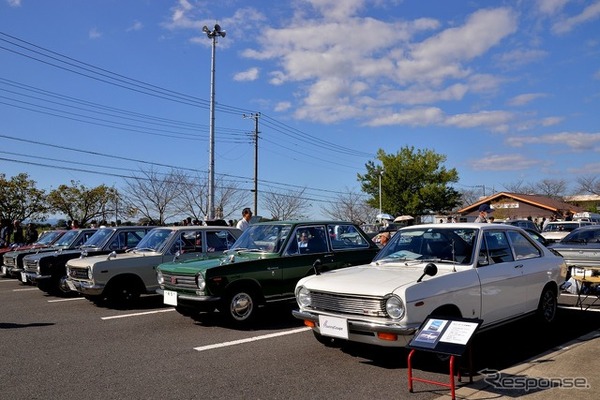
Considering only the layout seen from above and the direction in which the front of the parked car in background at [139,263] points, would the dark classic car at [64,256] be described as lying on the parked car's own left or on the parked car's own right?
on the parked car's own right

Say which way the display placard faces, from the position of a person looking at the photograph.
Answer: facing the viewer and to the left of the viewer

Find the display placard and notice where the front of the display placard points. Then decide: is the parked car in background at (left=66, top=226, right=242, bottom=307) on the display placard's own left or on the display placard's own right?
on the display placard's own right

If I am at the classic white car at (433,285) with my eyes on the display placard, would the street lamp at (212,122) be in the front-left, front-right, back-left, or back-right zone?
back-right

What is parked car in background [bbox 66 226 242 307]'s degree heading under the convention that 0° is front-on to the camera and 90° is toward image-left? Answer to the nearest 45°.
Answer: approximately 45°

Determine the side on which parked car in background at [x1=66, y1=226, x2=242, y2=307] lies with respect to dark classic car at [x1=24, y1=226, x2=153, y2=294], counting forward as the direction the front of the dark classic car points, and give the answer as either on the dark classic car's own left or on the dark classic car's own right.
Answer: on the dark classic car's own left

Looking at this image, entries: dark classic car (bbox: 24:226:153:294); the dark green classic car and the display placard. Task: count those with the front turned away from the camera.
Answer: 0

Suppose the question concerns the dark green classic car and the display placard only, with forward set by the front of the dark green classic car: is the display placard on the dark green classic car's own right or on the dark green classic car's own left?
on the dark green classic car's own left

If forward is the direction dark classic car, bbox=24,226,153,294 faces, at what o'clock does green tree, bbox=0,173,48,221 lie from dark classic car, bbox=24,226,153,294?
The green tree is roughly at 4 o'clock from the dark classic car.

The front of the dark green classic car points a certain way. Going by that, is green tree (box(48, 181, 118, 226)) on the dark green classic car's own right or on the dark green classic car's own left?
on the dark green classic car's own right

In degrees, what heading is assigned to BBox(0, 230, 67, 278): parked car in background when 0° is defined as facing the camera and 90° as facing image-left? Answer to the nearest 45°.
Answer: approximately 45°

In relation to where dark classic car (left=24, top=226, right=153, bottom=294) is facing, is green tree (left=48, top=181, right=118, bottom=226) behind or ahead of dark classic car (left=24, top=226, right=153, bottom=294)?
behind

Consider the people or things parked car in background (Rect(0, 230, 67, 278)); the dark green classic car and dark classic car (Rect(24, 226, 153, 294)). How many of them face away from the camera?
0

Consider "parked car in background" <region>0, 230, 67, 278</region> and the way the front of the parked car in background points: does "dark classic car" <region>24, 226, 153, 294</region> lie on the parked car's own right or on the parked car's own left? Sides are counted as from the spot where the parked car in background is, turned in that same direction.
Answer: on the parked car's own left

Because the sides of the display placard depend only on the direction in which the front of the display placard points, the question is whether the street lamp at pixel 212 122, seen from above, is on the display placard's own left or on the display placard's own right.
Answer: on the display placard's own right
